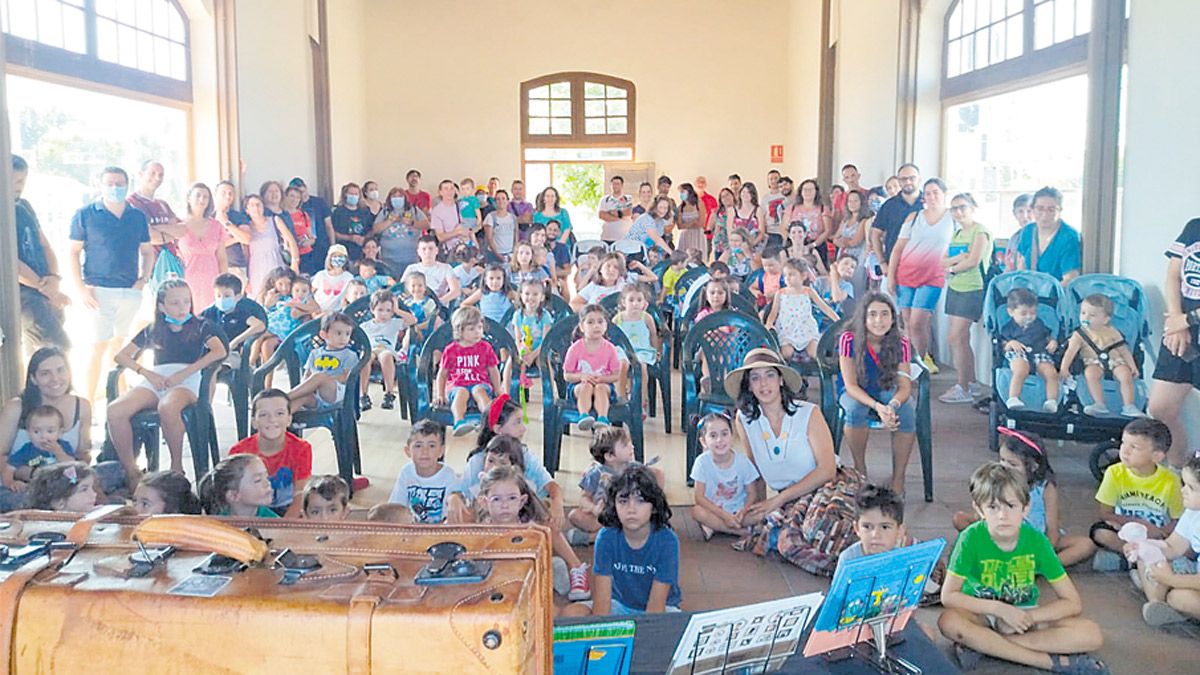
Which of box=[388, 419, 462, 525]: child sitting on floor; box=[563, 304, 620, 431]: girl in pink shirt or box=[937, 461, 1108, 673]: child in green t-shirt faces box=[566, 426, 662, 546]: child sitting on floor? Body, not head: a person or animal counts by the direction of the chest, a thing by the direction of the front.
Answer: the girl in pink shirt

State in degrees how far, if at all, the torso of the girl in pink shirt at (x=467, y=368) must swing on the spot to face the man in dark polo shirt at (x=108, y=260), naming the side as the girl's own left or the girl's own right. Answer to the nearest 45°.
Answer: approximately 135° to the girl's own right

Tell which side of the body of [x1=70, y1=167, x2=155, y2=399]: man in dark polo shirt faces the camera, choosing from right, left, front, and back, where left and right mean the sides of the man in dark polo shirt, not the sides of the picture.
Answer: front

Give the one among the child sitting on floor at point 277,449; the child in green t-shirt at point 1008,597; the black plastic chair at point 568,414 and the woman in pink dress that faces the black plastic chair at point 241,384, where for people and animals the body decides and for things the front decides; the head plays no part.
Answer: the woman in pink dress

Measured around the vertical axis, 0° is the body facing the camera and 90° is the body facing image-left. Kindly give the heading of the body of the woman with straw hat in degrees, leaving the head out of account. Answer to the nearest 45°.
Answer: approximately 45°

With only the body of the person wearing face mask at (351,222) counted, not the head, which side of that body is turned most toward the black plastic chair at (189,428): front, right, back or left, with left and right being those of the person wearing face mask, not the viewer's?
front

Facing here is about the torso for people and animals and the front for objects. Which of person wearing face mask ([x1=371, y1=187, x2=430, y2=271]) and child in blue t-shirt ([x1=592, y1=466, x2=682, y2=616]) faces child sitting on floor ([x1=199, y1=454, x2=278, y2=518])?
the person wearing face mask

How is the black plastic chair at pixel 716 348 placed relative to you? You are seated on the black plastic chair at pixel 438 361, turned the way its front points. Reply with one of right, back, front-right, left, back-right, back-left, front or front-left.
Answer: left

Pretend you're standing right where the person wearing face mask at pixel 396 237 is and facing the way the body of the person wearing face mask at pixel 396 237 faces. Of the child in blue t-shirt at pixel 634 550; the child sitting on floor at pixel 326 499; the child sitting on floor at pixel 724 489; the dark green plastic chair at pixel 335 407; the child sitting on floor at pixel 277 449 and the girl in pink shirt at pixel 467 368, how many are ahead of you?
6

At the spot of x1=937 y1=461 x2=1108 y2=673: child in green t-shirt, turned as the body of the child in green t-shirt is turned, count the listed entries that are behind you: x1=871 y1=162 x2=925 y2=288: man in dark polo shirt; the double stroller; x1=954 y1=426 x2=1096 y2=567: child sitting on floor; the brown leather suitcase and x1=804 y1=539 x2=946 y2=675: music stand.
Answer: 3

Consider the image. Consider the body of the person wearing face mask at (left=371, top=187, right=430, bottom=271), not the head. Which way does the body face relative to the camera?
toward the camera

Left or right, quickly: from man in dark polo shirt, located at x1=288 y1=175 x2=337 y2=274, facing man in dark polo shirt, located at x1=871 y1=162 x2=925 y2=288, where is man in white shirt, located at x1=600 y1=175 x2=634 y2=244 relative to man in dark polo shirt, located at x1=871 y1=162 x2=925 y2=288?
left

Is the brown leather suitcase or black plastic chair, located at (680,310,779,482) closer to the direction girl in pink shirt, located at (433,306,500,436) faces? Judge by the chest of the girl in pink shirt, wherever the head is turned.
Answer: the brown leather suitcase
